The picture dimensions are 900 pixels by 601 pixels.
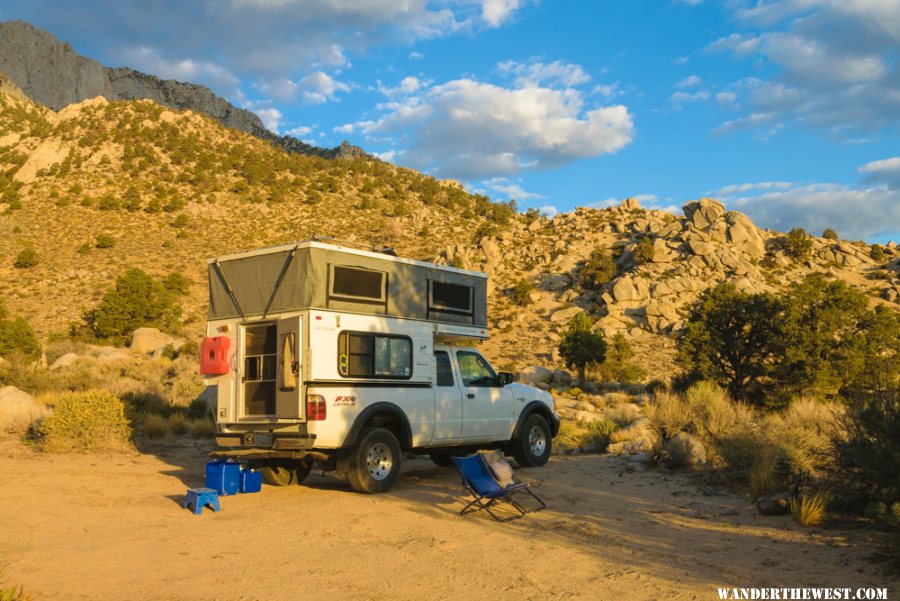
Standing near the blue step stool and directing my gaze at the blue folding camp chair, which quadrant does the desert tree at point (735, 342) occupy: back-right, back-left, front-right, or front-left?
front-left

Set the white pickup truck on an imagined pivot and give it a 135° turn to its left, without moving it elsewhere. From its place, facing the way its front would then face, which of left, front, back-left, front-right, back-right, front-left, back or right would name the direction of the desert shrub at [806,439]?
back

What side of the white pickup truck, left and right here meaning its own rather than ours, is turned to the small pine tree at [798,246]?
front

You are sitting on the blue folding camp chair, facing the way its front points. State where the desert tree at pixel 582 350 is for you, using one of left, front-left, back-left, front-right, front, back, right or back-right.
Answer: back-left

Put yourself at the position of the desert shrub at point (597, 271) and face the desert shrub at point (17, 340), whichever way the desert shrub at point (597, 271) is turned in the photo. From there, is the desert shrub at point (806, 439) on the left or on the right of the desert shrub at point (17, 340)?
left

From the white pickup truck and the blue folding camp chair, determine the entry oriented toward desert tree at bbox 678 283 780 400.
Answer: the white pickup truck

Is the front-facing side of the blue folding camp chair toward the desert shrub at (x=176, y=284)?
no

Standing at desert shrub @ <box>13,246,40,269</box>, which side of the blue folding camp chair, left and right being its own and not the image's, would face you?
back

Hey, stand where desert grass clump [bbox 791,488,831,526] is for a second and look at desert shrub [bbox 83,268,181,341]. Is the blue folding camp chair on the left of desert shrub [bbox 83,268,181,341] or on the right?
left

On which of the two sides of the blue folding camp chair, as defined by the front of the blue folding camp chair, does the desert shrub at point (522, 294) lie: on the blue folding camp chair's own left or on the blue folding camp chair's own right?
on the blue folding camp chair's own left

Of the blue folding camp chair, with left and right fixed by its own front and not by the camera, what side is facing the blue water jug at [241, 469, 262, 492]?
back

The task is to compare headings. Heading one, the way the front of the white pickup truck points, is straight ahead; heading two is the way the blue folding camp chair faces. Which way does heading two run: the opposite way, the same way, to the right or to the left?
to the right

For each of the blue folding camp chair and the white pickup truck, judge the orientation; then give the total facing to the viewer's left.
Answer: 0

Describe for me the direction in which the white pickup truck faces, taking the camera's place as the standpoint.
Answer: facing away from the viewer and to the right of the viewer

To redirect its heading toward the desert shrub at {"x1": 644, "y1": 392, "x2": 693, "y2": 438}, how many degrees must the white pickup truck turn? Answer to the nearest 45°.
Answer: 0° — it already faces it

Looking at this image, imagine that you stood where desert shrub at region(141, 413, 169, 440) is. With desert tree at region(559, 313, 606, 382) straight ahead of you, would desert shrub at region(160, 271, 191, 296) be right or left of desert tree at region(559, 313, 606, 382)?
left
